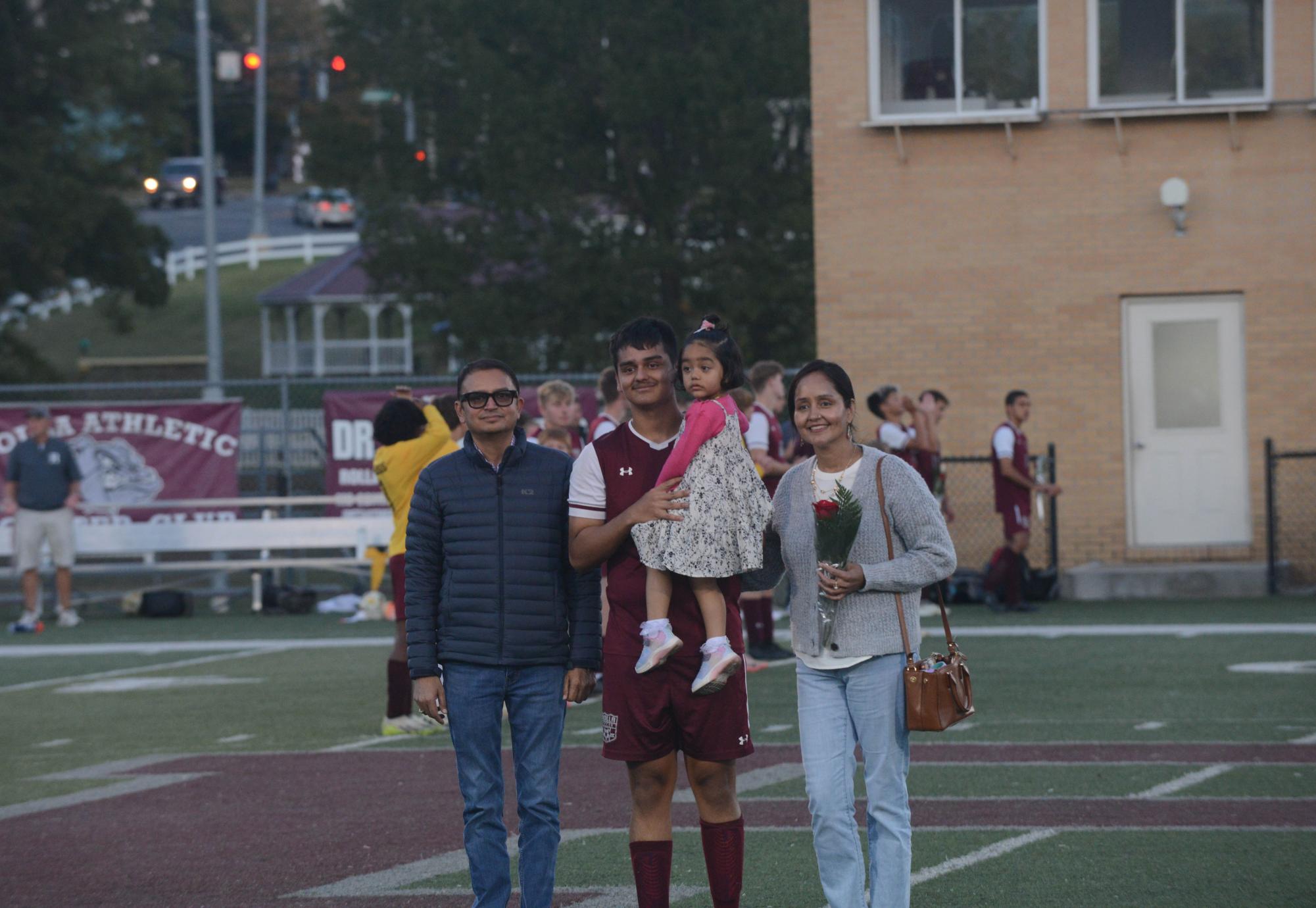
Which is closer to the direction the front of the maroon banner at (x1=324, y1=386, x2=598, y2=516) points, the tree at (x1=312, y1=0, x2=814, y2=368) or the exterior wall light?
the exterior wall light

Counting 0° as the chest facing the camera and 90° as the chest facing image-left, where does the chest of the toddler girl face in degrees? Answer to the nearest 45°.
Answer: approximately 45°

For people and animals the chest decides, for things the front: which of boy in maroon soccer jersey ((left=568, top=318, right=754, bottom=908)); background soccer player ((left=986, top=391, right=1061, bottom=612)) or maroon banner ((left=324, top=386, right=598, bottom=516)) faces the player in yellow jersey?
the maroon banner

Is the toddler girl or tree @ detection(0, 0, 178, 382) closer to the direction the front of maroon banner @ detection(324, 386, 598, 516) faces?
the toddler girl

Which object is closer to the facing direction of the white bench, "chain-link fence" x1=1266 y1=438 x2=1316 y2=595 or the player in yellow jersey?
the player in yellow jersey
